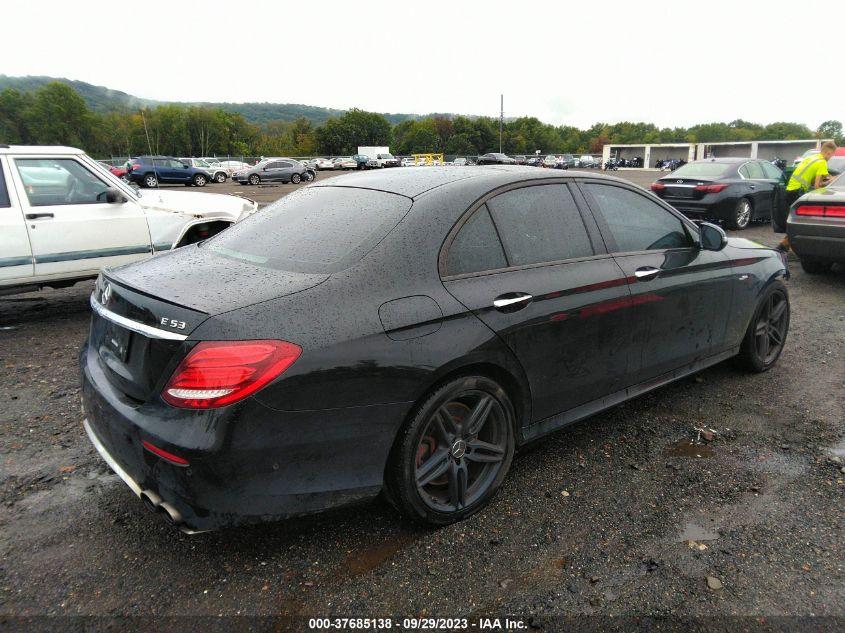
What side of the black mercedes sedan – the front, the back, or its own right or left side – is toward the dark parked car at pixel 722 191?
front

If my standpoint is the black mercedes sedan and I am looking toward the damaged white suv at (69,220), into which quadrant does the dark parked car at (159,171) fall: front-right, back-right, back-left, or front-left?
front-right

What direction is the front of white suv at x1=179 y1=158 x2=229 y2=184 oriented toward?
to the viewer's right

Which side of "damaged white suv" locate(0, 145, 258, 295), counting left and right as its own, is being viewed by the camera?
right

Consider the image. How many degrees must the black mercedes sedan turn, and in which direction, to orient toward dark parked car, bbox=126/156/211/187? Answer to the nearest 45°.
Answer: approximately 90° to its left

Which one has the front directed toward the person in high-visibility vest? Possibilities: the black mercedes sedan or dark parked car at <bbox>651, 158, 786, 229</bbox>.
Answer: the black mercedes sedan

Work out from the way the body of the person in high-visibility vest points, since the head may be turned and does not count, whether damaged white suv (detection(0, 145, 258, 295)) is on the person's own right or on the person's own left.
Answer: on the person's own right

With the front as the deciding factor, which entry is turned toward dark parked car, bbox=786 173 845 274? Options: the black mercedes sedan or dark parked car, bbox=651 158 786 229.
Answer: the black mercedes sedan

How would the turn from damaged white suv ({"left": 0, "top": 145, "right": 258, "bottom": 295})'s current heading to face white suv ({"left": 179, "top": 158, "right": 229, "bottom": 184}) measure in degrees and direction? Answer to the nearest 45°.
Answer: approximately 90° to its left

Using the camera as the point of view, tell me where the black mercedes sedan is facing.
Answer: facing away from the viewer and to the right of the viewer

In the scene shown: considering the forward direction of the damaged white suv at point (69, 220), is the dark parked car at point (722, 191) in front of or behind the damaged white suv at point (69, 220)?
in front

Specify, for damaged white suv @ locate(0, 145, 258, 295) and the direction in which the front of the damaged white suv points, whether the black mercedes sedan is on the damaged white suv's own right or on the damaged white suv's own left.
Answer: on the damaged white suv's own right

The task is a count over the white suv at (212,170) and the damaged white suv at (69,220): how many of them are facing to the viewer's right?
2

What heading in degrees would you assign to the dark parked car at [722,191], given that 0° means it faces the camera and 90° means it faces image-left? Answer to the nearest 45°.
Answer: approximately 225°
